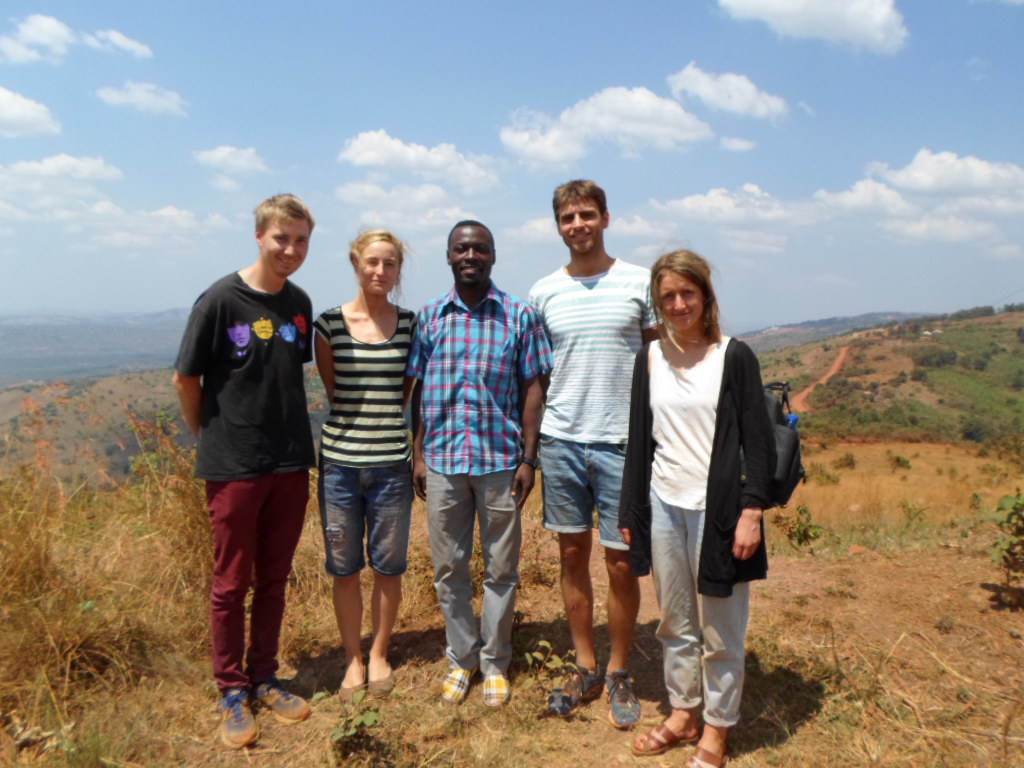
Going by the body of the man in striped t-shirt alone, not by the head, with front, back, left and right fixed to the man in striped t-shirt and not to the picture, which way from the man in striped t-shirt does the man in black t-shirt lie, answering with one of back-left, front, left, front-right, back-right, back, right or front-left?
right

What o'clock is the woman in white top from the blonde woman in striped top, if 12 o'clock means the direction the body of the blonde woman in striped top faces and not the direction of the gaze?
The woman in white top is roughly at 10 o'clock from the blonde woman in striped top.

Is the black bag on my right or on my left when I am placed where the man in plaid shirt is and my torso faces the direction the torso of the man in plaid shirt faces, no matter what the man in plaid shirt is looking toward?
on my left

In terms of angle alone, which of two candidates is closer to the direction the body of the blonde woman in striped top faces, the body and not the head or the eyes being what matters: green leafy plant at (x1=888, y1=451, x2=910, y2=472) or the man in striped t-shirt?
the man in striped t-shirt

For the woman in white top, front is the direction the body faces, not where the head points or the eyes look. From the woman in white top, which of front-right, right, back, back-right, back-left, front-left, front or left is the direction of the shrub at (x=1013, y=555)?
back

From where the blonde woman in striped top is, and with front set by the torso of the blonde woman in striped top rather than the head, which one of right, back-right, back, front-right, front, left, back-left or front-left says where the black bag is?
front-left

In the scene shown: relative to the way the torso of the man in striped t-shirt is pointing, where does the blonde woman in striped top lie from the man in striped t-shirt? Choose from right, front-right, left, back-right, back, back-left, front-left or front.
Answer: right
